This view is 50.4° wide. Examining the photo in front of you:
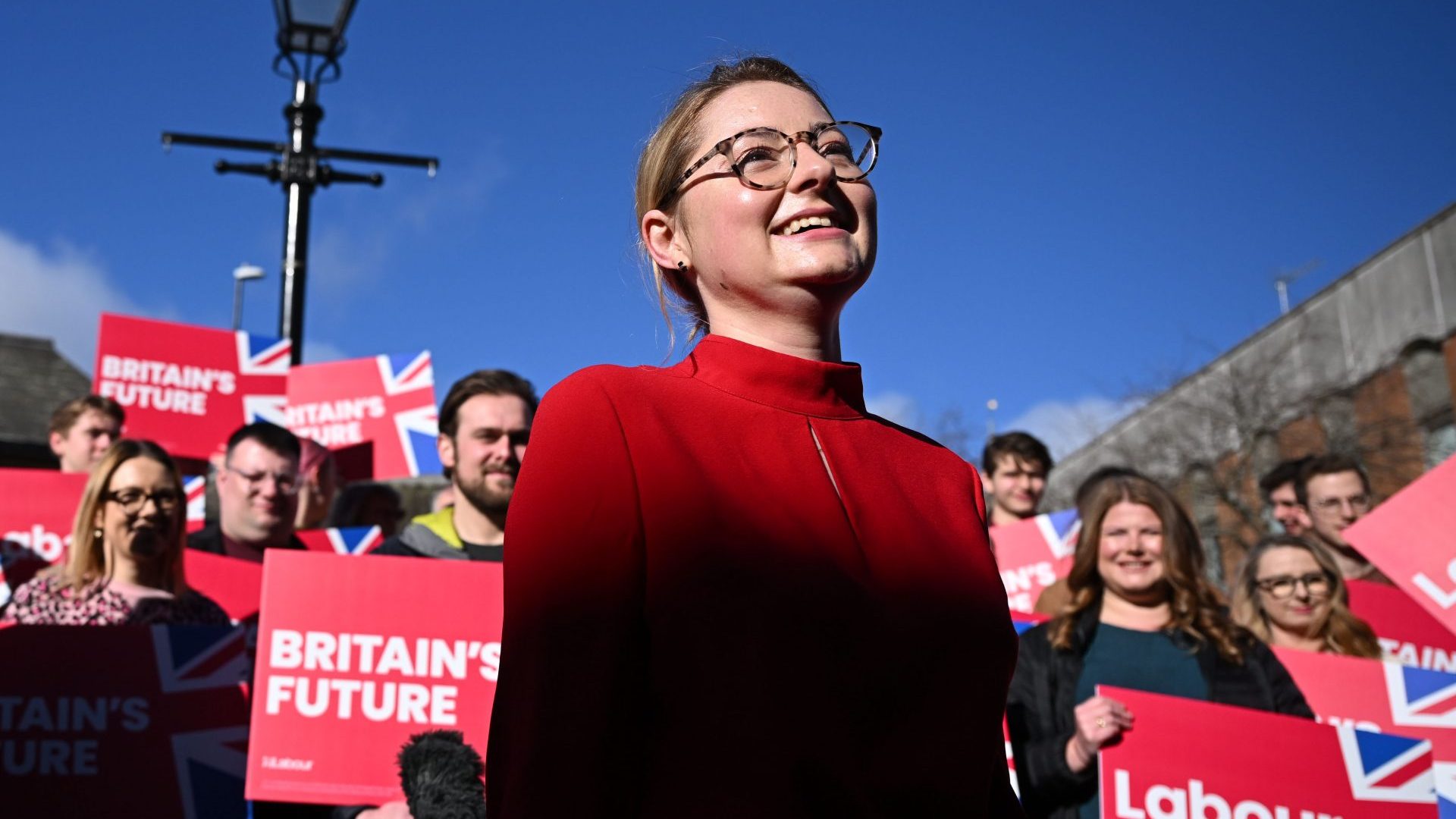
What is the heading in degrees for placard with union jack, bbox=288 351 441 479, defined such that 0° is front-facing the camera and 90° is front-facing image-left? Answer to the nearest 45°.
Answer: approximately 0°

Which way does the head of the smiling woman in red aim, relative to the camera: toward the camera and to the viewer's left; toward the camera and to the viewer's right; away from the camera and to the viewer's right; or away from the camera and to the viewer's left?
toward the camera and to the viewer's right

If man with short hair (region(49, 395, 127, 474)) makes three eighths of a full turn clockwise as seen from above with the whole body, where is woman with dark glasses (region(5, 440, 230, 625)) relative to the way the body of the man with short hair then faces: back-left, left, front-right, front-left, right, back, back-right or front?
left

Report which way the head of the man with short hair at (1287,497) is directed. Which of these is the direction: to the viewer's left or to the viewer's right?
to the viewer's left

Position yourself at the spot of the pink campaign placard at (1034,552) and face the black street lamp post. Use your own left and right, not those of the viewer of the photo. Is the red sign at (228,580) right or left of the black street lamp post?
left

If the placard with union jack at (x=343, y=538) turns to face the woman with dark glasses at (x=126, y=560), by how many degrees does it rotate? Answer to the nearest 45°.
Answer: approximately 45° to its right

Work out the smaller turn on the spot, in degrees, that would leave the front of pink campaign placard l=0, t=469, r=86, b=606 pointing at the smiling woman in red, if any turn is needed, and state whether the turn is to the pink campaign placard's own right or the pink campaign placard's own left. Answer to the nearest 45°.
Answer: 0° — it already faces them

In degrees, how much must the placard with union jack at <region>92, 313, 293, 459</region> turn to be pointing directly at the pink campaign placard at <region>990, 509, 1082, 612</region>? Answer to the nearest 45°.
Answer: approximately 45° to its left

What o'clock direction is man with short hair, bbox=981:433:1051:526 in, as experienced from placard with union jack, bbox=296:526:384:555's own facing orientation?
The man with short hair is roughly at 9 o'clock from the placard with union jack.

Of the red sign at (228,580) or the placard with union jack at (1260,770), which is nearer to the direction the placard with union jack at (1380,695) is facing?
the placard with union jack

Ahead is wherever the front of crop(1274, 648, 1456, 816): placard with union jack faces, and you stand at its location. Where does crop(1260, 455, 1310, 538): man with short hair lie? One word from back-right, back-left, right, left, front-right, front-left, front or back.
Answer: back

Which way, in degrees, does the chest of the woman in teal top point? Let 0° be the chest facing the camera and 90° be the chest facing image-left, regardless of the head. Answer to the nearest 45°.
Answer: approximately 0°
